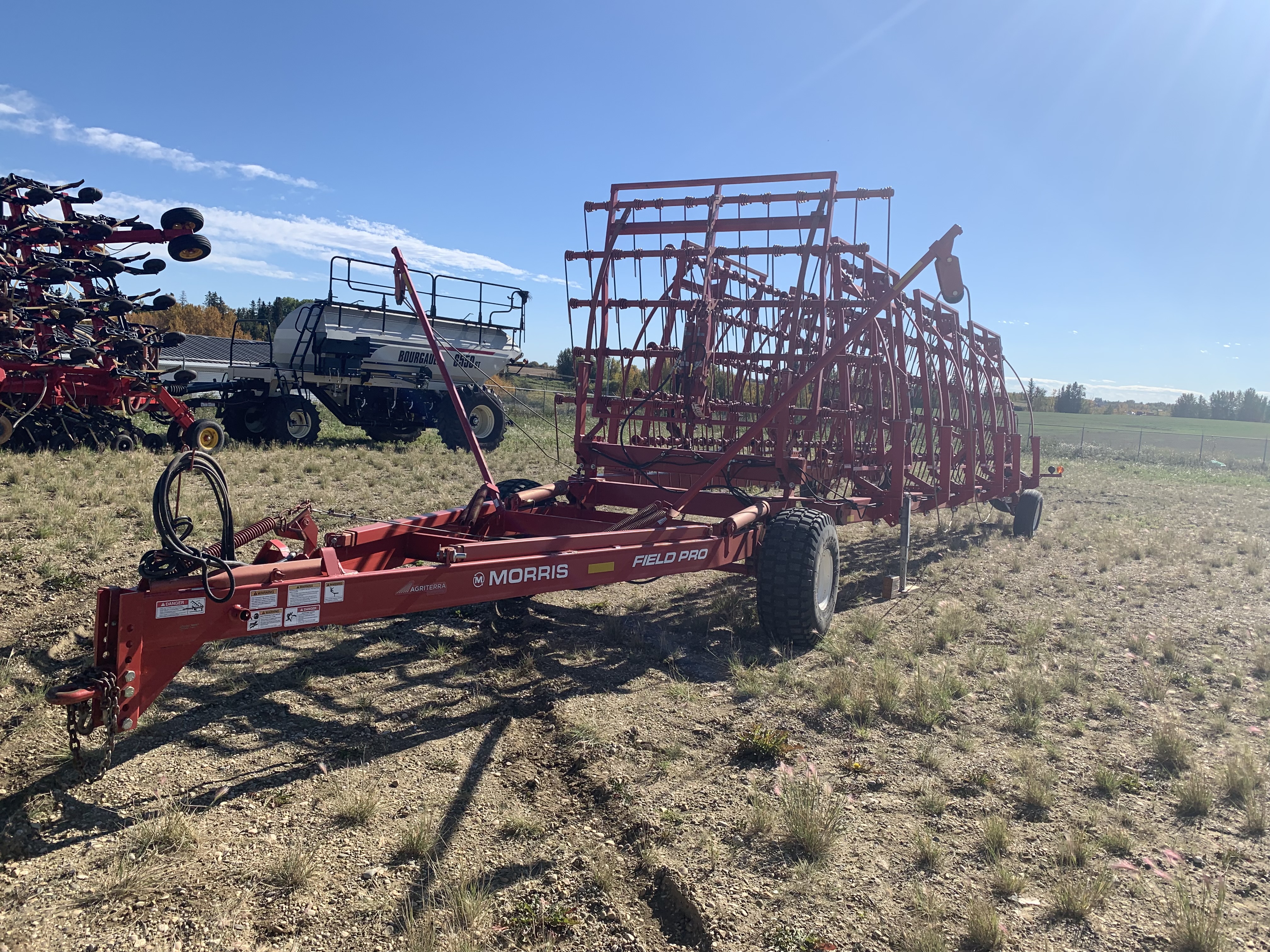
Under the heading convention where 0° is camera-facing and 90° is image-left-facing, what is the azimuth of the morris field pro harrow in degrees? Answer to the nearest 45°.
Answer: approximately 45°

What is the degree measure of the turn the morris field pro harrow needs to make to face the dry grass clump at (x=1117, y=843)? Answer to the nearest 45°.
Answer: approximately 45° to its left

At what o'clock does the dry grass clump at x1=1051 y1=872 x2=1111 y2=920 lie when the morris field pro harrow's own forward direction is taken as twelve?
The dry grass clump is roughly at 10 o'clock from the morris field pro harrow.
